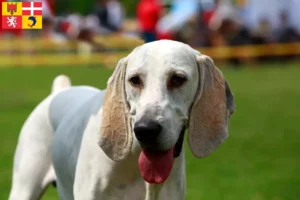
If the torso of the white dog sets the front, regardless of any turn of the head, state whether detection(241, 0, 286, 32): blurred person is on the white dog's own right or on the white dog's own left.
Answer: on the white dog's own left

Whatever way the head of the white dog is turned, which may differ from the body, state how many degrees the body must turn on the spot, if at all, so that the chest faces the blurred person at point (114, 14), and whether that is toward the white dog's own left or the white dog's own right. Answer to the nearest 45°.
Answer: approximately 135° to the white dog's own left

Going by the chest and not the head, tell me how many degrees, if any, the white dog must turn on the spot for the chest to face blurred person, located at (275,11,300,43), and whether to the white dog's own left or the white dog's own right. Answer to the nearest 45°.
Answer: approximately 135° to the white dog's own left

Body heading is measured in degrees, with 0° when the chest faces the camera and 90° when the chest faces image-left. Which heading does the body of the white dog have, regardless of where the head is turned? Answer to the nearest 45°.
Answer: approximately 315°

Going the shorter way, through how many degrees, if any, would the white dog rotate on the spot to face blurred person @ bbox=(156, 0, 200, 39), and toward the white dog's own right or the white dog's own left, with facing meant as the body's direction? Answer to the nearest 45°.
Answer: approximately 135° to the white dog's own left

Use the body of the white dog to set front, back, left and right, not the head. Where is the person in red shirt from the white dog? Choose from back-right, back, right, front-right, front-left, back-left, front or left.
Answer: back-left

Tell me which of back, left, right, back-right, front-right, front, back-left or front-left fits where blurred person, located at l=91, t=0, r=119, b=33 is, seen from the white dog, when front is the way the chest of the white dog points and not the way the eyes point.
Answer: back-left
